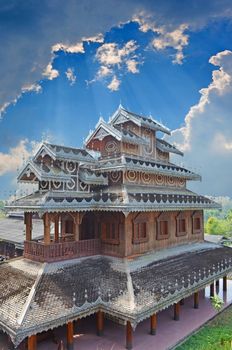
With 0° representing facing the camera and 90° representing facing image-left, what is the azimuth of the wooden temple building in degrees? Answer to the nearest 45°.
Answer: approximately 45°
